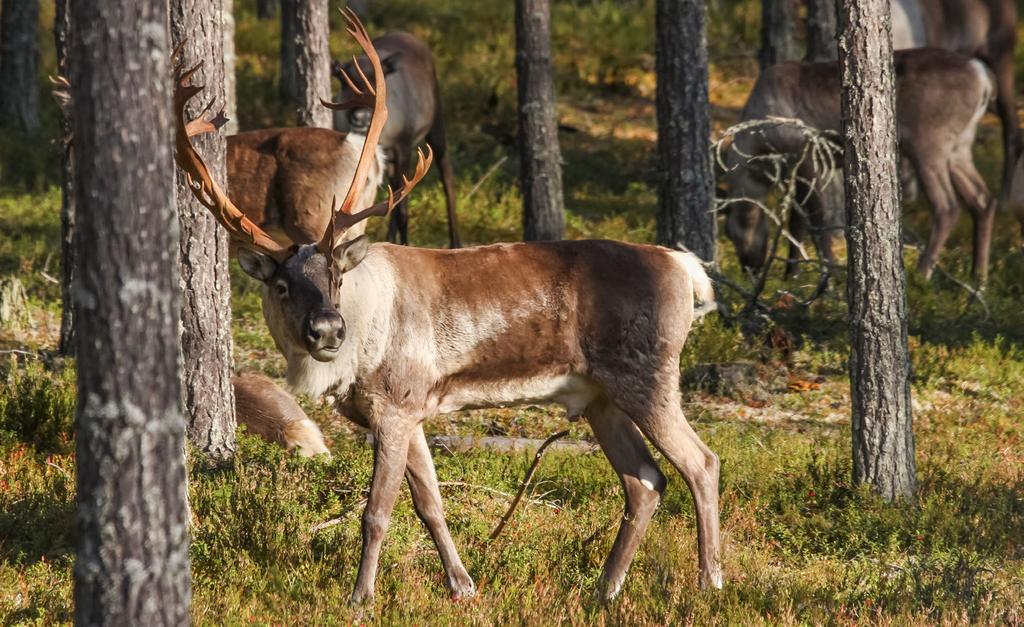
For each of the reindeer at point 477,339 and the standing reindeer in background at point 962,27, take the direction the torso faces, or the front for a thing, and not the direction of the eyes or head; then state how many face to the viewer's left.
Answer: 2

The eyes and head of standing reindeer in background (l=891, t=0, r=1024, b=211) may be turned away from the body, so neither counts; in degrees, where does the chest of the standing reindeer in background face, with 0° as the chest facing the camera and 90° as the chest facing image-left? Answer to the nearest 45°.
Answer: approximately 90°

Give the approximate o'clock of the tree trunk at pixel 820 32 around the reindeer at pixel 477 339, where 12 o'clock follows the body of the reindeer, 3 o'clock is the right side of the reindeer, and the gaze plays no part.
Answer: The tree trunk is roughly at 4 o'clock from the reindeer.

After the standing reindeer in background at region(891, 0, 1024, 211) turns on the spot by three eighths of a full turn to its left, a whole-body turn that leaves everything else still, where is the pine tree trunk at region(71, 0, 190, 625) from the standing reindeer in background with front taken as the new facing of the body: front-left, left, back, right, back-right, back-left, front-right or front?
front-right

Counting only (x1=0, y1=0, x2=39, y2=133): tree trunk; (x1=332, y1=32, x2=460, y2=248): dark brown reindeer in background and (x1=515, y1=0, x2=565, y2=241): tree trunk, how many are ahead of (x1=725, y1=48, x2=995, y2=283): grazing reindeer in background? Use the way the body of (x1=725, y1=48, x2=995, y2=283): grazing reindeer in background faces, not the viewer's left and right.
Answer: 3

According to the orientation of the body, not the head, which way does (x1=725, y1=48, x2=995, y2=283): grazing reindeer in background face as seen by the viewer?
to the viewer's left

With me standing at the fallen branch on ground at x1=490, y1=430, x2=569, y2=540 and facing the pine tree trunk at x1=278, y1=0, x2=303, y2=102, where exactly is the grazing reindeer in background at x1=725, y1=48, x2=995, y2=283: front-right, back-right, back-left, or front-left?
front-right

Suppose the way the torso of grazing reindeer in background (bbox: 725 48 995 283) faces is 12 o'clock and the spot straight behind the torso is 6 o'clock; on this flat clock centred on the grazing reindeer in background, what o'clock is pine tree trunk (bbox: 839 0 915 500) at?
The pine tree trunk is roughly at 9 o'clock from the grazing reindeer in background.

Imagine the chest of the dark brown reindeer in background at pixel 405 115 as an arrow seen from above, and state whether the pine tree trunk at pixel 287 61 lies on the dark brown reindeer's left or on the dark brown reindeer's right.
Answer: on the dark brown reindeer's right

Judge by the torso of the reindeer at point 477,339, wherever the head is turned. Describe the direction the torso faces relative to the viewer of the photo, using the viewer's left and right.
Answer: facing to the left of the viewer

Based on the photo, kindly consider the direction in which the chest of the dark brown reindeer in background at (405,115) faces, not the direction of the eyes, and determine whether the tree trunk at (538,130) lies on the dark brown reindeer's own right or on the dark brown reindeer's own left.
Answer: on the dark brown reindeer's own left
